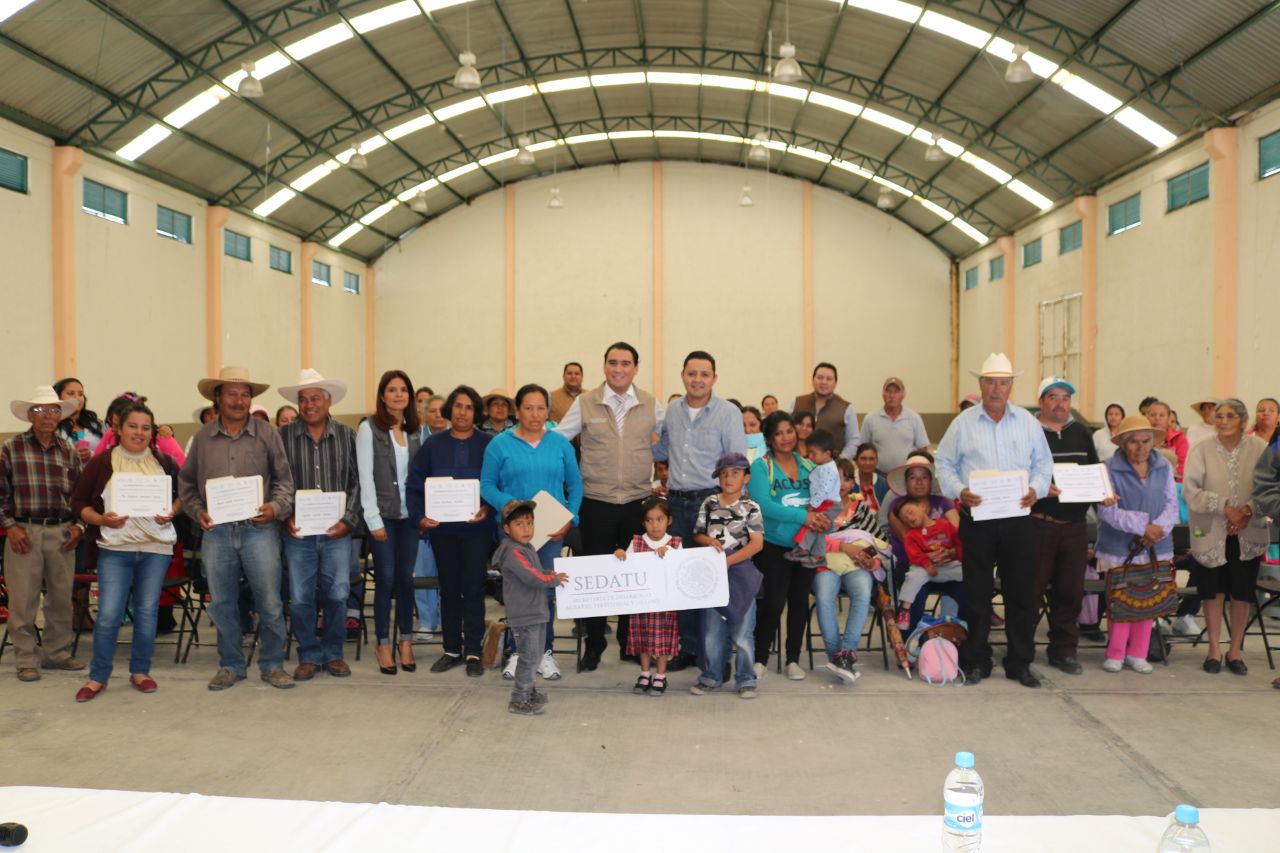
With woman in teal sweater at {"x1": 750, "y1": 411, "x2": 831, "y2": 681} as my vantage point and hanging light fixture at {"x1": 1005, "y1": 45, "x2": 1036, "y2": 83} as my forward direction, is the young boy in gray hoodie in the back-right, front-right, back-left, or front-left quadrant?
back-left

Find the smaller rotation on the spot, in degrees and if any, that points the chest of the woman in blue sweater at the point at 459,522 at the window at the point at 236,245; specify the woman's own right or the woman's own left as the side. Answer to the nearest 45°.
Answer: approximately 180°

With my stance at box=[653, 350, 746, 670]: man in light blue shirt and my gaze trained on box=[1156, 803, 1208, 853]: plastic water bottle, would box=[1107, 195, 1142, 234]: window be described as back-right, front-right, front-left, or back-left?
back-left

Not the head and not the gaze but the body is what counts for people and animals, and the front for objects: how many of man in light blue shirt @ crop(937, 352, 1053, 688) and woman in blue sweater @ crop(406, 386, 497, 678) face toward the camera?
2

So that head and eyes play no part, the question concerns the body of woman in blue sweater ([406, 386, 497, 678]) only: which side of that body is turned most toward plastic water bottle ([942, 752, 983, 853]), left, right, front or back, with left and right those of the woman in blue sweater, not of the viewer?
front

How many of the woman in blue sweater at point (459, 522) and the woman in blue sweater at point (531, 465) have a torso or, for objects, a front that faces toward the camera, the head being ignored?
2

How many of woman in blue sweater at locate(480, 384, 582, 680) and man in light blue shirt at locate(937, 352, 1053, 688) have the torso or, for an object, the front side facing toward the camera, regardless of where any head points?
2

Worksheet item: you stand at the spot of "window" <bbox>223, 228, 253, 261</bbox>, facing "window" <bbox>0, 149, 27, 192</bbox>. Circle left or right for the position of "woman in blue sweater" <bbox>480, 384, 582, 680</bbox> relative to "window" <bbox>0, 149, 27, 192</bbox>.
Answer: left
